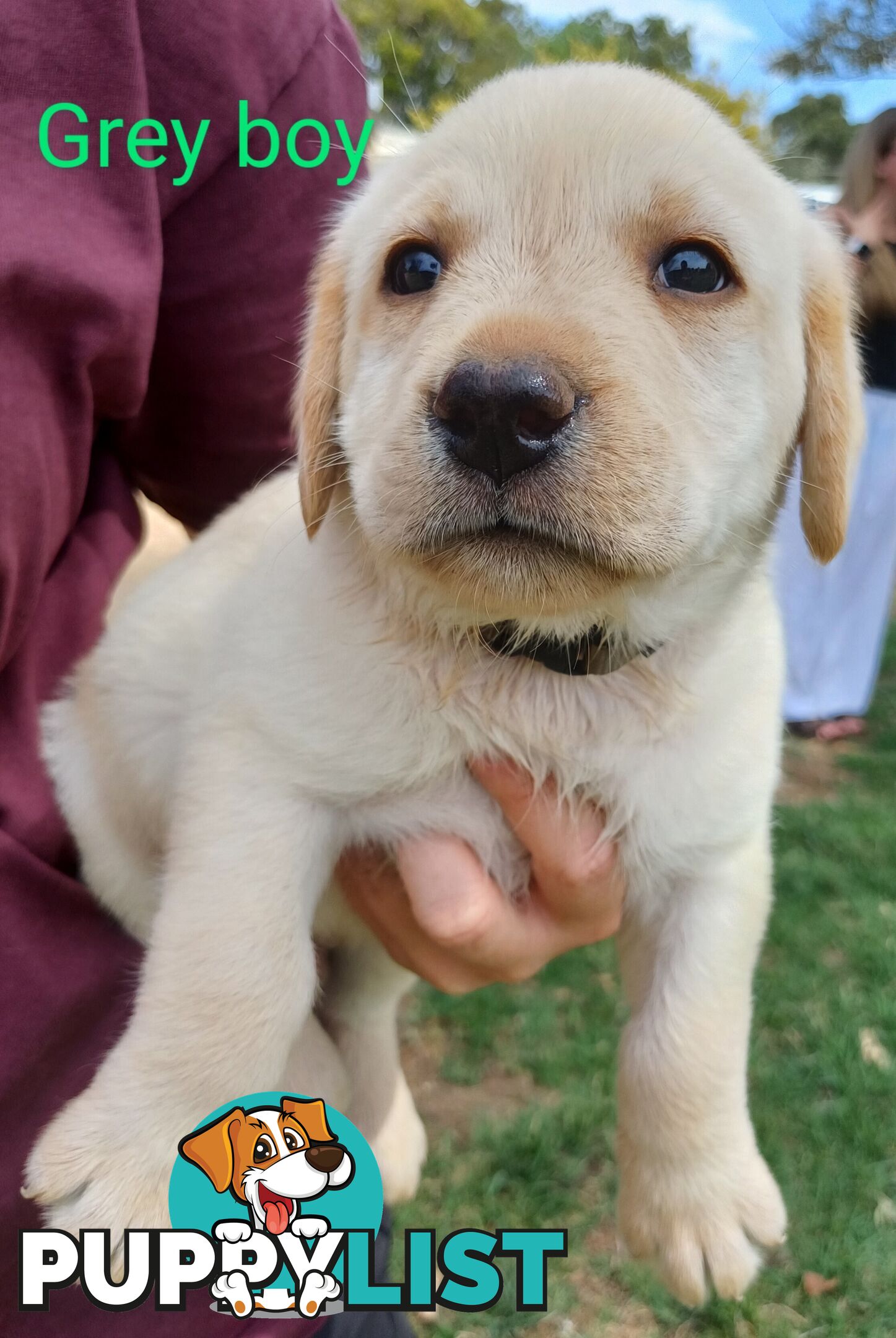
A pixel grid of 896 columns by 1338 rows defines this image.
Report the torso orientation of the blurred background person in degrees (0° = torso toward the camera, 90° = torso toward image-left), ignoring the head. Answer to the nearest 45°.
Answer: approximately 0°

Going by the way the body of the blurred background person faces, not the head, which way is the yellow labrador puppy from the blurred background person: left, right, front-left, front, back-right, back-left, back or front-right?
front

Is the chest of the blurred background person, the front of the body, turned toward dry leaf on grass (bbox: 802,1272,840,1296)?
yes

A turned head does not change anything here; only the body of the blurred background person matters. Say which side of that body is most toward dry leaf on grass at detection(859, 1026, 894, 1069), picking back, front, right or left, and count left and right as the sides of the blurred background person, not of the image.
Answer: front
